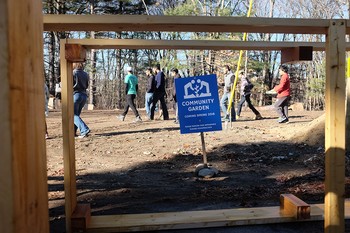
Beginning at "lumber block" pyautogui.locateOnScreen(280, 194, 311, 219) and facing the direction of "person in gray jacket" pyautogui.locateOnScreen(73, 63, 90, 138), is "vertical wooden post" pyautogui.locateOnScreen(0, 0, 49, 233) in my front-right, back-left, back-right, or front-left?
back-left

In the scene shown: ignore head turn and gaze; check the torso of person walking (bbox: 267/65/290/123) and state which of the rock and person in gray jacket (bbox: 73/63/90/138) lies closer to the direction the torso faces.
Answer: the person in gray jacket

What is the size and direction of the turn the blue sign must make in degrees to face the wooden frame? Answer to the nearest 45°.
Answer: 0° — it already faces it

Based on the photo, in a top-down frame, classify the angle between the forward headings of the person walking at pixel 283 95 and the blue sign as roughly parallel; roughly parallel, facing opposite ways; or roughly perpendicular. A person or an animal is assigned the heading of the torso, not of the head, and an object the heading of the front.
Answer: roughly perpendicular

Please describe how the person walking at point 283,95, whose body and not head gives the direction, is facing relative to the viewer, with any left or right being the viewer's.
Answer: facing to the left of the viewer

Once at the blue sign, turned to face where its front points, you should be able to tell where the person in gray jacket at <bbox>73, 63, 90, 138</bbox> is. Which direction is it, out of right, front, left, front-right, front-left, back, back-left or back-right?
back-right

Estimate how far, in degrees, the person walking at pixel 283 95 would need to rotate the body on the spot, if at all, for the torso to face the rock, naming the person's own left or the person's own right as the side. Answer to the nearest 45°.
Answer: approximately 90° to the person's own left

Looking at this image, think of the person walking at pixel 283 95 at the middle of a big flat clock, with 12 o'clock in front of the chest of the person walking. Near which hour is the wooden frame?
The wooden frame is roughly at 9 o'clock from the person walking.

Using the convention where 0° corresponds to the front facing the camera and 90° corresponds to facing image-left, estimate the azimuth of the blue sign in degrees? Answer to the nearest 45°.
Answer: approximately 0°

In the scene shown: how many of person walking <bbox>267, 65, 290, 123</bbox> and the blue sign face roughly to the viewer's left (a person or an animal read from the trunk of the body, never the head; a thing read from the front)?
1

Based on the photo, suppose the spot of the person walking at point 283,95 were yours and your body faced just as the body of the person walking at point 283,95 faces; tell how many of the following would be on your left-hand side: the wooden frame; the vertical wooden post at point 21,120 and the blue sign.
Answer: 3

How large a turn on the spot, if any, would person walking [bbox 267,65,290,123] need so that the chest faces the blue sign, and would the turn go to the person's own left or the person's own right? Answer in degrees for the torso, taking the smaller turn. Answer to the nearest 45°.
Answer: approximately 90° to the person's own left
